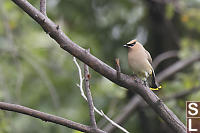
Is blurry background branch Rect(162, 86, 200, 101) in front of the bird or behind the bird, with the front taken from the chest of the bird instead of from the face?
behind

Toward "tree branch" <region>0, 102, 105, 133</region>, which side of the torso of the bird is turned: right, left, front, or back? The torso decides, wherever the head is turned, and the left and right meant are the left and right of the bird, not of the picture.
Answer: front

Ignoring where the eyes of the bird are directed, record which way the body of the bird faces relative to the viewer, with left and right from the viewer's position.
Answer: facing the viewer and to the left of the viewer
